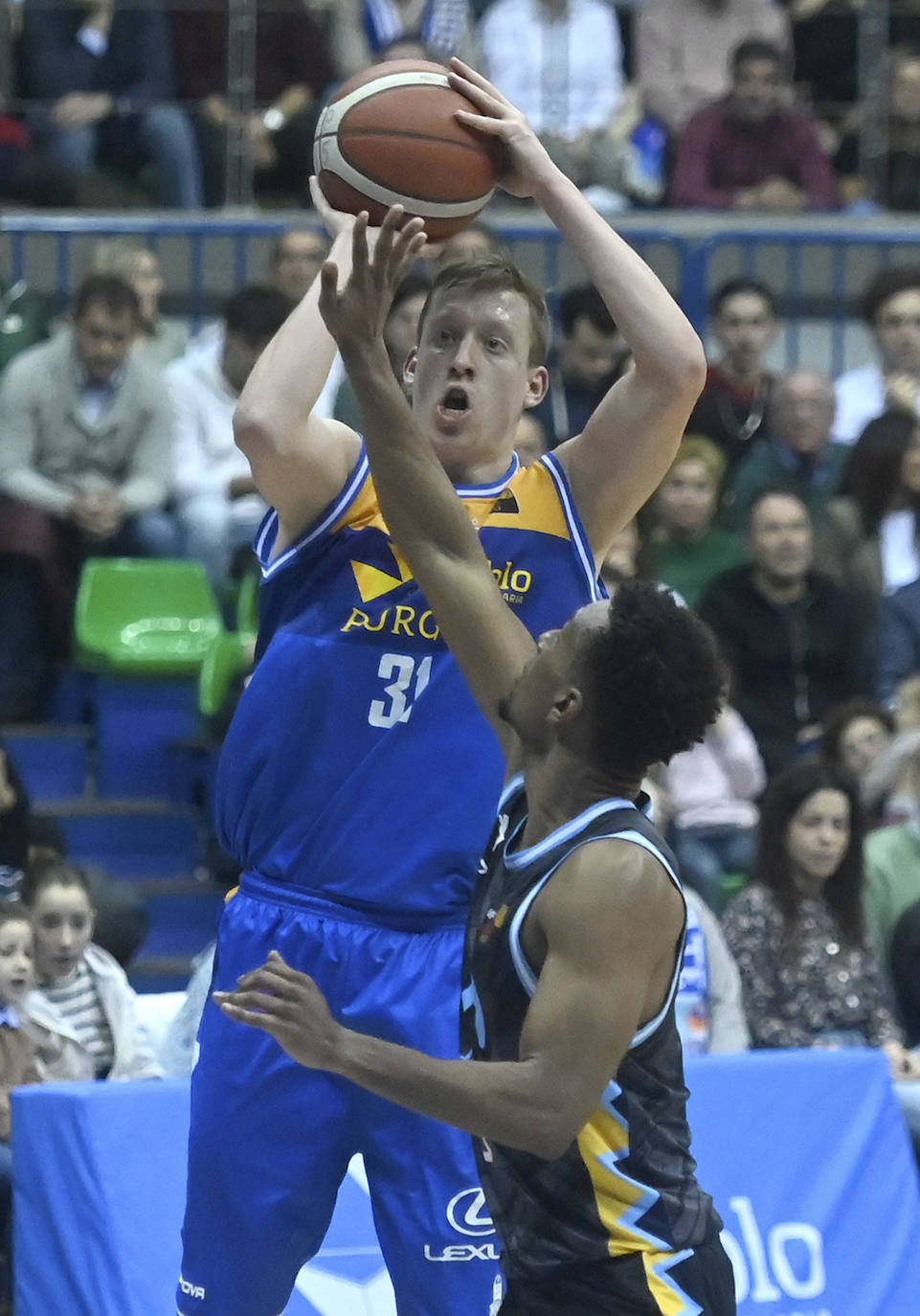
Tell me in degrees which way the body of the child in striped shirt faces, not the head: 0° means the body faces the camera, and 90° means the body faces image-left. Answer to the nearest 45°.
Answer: approximately 0°

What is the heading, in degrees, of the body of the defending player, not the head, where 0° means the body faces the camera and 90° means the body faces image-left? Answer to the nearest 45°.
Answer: approximately 90°

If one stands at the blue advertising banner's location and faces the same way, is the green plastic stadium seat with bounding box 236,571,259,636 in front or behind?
behind

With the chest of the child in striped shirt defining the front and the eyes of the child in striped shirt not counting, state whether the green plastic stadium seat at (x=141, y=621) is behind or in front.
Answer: behind

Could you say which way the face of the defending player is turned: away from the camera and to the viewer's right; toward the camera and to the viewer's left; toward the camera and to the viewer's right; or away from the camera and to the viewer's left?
away from the camera and to the viewer's left

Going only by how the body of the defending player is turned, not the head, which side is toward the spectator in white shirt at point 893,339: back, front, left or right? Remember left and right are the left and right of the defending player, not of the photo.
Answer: right

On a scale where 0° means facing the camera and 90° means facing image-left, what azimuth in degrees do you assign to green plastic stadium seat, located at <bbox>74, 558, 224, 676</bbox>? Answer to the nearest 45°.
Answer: approximately 0°
